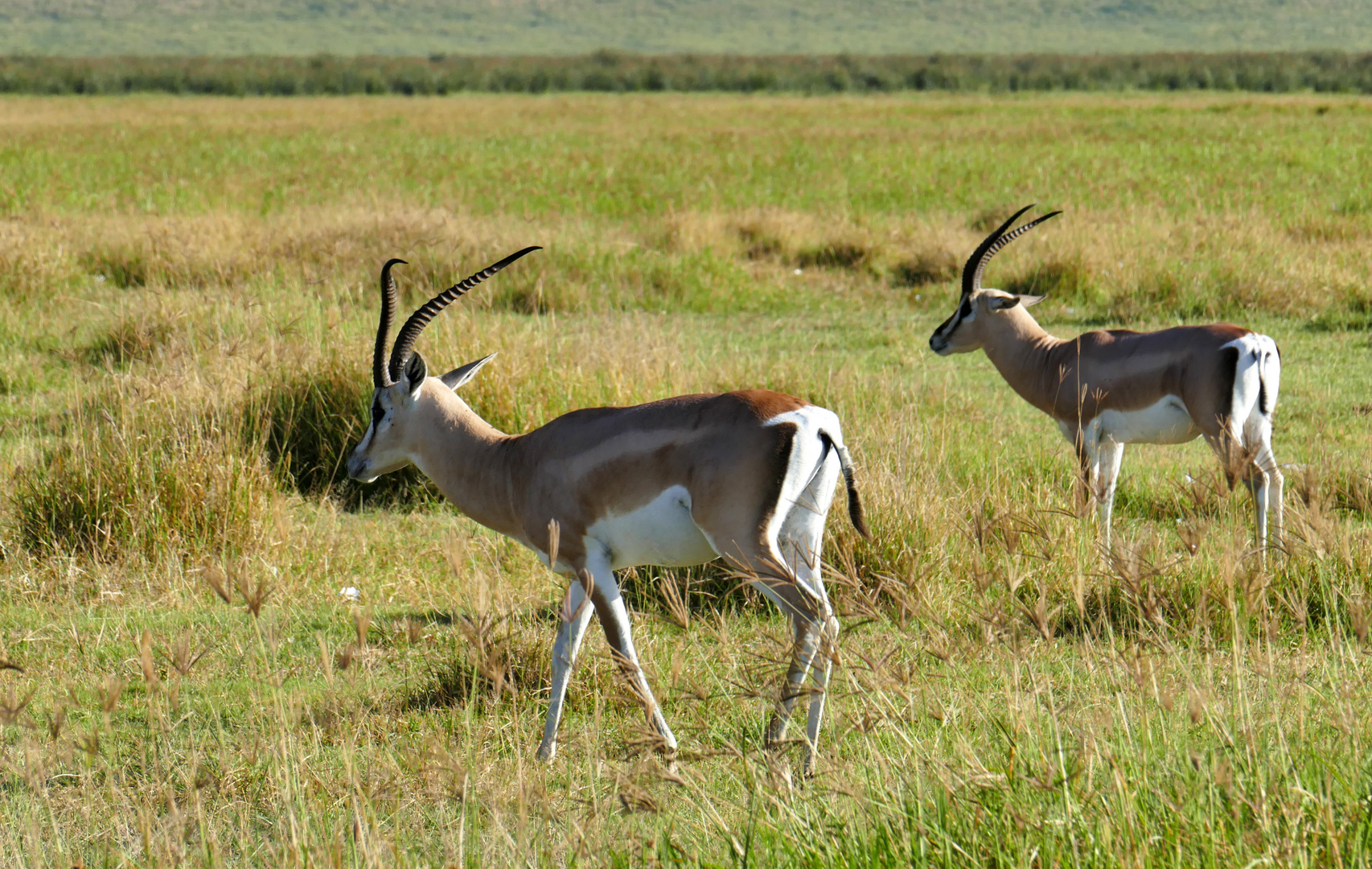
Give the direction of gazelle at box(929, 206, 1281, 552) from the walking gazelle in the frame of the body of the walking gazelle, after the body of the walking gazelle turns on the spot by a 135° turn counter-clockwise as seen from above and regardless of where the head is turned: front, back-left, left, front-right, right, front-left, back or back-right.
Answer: left

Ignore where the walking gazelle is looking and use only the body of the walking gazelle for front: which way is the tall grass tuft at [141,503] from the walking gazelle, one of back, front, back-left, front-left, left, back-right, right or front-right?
front-right

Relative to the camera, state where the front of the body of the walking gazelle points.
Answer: to the viewer's left
